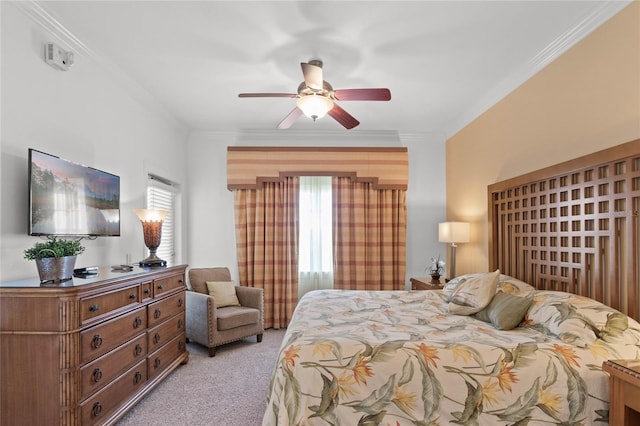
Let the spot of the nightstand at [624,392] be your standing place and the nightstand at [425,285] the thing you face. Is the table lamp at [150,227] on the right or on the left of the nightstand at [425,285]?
left

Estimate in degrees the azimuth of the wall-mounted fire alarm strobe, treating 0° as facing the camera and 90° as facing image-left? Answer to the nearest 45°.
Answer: approximately 315°

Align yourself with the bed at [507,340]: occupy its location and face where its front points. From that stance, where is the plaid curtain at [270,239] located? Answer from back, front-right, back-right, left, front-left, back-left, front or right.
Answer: front-right

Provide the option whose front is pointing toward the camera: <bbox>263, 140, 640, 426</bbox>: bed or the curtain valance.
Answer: the curtain valance

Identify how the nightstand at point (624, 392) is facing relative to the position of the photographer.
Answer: facing the viewer and to the left of the viewer

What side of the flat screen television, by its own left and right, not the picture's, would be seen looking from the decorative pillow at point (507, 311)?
front

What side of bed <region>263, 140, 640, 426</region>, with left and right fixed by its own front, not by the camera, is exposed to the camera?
left

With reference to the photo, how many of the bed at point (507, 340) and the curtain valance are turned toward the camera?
1

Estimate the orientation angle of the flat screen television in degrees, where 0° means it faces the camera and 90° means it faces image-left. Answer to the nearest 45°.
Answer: approximately 315°

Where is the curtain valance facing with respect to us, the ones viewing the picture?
facing the viewer

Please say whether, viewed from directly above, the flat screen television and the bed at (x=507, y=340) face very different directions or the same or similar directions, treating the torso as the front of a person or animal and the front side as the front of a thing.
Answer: very different directions

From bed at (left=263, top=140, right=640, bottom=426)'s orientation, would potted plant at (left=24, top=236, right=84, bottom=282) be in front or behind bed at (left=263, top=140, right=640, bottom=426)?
in front

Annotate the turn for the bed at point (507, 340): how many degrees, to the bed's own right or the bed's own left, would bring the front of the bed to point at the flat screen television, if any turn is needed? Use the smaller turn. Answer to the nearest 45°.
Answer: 0° — it already faces it

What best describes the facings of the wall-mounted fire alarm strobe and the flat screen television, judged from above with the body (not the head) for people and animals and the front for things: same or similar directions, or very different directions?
same or similar directions

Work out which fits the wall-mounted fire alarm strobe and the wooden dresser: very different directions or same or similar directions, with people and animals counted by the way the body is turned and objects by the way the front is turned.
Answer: same or similar directions
